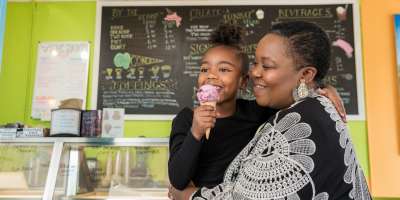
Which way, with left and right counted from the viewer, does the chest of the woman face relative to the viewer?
facing to the left of the viewer

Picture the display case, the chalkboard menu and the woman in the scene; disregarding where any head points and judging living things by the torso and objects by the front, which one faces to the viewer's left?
the woman

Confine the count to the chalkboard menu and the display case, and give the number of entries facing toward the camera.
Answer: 2

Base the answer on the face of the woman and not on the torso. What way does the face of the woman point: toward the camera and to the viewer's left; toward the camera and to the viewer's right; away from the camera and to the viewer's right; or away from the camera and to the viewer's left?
toward the camera and to the viewer's left

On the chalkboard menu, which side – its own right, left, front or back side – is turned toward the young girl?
front

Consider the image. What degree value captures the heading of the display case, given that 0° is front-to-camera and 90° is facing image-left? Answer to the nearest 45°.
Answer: approximately 0°

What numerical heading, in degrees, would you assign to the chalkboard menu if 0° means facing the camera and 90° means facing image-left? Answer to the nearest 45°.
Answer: approximately 0°
